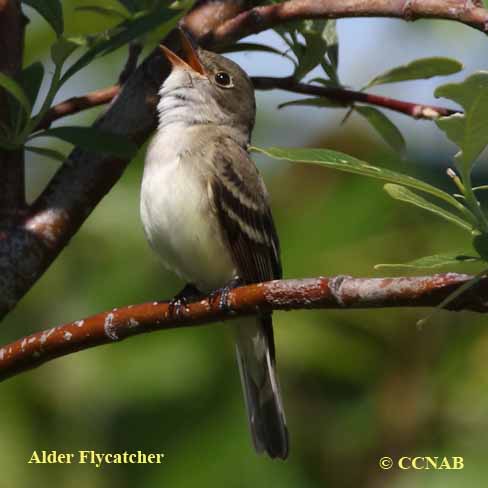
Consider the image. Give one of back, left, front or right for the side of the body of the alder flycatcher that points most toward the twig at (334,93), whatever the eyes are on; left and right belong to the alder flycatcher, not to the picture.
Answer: back

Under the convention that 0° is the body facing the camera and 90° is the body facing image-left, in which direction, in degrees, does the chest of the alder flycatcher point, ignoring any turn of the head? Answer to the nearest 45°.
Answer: approximately 45°

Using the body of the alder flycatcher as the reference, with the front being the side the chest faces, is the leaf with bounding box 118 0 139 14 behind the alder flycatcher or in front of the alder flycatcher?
in front

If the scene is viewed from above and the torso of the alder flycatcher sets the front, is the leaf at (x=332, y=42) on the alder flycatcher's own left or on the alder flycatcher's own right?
on the alder flycatcher's own left

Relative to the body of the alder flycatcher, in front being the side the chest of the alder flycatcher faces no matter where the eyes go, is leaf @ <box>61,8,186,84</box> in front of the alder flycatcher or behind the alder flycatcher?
in front

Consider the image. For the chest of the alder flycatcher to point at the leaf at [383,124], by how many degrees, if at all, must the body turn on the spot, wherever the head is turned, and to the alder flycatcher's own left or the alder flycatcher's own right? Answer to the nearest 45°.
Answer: approximately 90° to the alder flycatcher's own left
